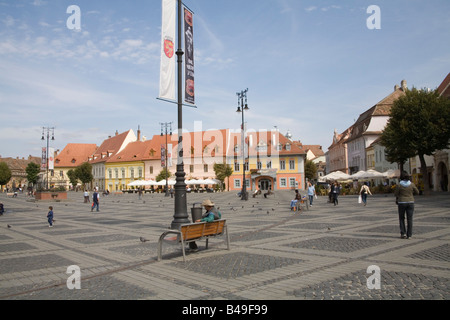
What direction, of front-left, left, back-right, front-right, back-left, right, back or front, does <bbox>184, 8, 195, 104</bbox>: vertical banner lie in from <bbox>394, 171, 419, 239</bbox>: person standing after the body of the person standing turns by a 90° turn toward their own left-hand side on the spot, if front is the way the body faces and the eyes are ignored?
front

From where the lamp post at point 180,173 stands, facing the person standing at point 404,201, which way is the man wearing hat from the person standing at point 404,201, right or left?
right

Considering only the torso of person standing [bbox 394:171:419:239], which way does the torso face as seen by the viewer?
away from the camera

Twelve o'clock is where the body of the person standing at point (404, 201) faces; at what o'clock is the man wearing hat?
The man wearing hat is roughly at 8 o'clock from the person standing.

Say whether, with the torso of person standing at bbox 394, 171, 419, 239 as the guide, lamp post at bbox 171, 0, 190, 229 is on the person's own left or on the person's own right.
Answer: on the person's own left

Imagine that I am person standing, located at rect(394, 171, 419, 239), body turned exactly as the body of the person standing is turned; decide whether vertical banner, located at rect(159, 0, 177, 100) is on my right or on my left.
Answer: on my left

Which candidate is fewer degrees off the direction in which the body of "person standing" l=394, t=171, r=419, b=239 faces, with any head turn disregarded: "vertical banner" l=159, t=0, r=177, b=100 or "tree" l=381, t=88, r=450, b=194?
the tree
